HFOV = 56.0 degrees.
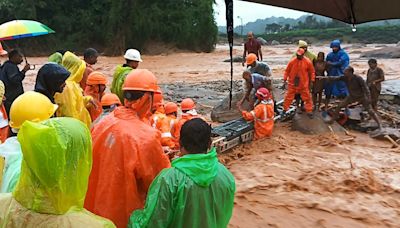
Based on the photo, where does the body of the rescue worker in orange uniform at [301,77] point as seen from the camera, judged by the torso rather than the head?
toward the camera

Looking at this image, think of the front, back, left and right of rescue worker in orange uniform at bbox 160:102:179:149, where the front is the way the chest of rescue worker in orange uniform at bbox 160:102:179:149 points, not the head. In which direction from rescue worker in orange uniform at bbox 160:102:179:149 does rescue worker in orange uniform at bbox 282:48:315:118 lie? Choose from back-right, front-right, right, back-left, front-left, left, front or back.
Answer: front

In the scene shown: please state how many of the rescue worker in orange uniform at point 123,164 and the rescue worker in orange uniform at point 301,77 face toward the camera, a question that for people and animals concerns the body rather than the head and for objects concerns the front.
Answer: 1

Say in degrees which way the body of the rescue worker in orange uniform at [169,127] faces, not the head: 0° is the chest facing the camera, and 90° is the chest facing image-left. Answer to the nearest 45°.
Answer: approximately 225°

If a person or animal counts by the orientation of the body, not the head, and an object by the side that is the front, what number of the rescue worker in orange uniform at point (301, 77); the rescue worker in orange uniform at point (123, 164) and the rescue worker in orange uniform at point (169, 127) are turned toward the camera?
1

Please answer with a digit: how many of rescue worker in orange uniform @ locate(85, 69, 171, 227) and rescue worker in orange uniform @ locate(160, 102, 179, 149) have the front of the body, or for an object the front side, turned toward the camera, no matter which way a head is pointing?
0

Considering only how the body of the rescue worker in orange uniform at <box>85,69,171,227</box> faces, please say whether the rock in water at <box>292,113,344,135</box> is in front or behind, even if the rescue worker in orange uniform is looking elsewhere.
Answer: in front

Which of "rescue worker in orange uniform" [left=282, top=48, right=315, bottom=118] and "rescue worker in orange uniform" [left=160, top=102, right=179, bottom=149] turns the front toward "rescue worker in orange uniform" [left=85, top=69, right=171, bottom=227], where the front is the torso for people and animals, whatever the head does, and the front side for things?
"rescue worker in orange uniform" [left=282, top=48, right=315, bottom=118]

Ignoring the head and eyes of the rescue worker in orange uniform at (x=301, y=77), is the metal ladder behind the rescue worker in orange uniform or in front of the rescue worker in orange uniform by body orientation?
in front
